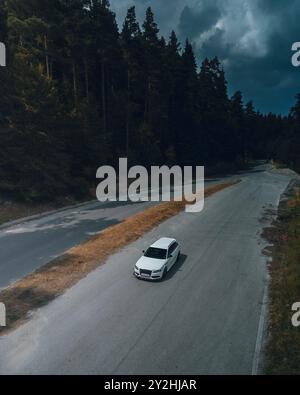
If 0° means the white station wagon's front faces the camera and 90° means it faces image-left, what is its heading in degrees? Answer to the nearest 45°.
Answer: approximately 45°
